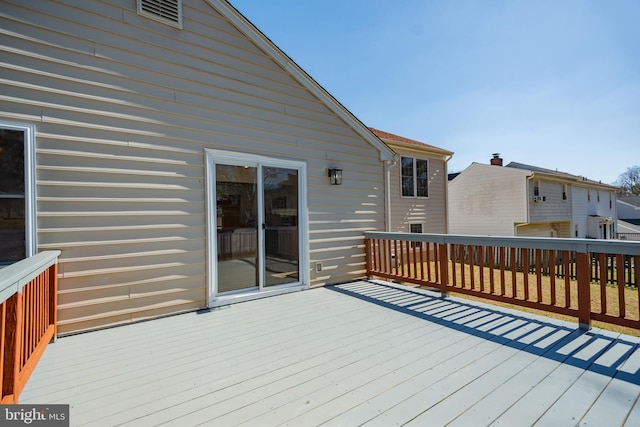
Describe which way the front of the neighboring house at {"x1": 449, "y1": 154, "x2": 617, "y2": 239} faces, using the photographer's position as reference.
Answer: facing the viewer and to the right of the viewer

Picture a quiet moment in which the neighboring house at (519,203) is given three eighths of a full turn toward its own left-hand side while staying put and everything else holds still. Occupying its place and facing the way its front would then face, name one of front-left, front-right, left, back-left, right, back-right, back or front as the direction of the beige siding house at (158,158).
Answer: back

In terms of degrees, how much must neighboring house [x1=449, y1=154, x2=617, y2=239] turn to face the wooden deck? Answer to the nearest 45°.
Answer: approximately 45° to its right

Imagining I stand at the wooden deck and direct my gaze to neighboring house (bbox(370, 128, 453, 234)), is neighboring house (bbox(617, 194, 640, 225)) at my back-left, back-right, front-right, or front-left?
front-right
